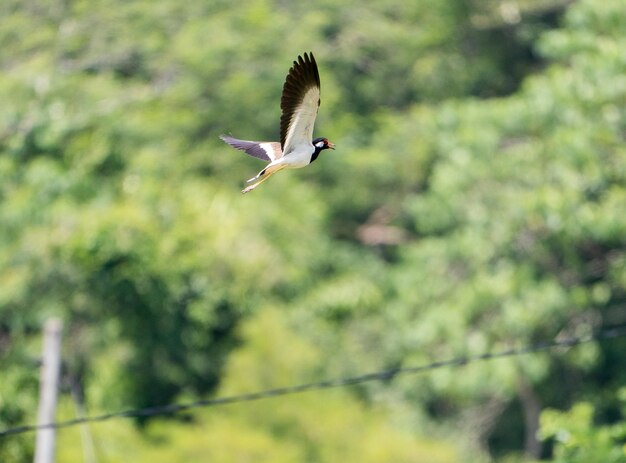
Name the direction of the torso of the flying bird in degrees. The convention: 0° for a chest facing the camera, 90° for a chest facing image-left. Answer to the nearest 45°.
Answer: approximately 270°
